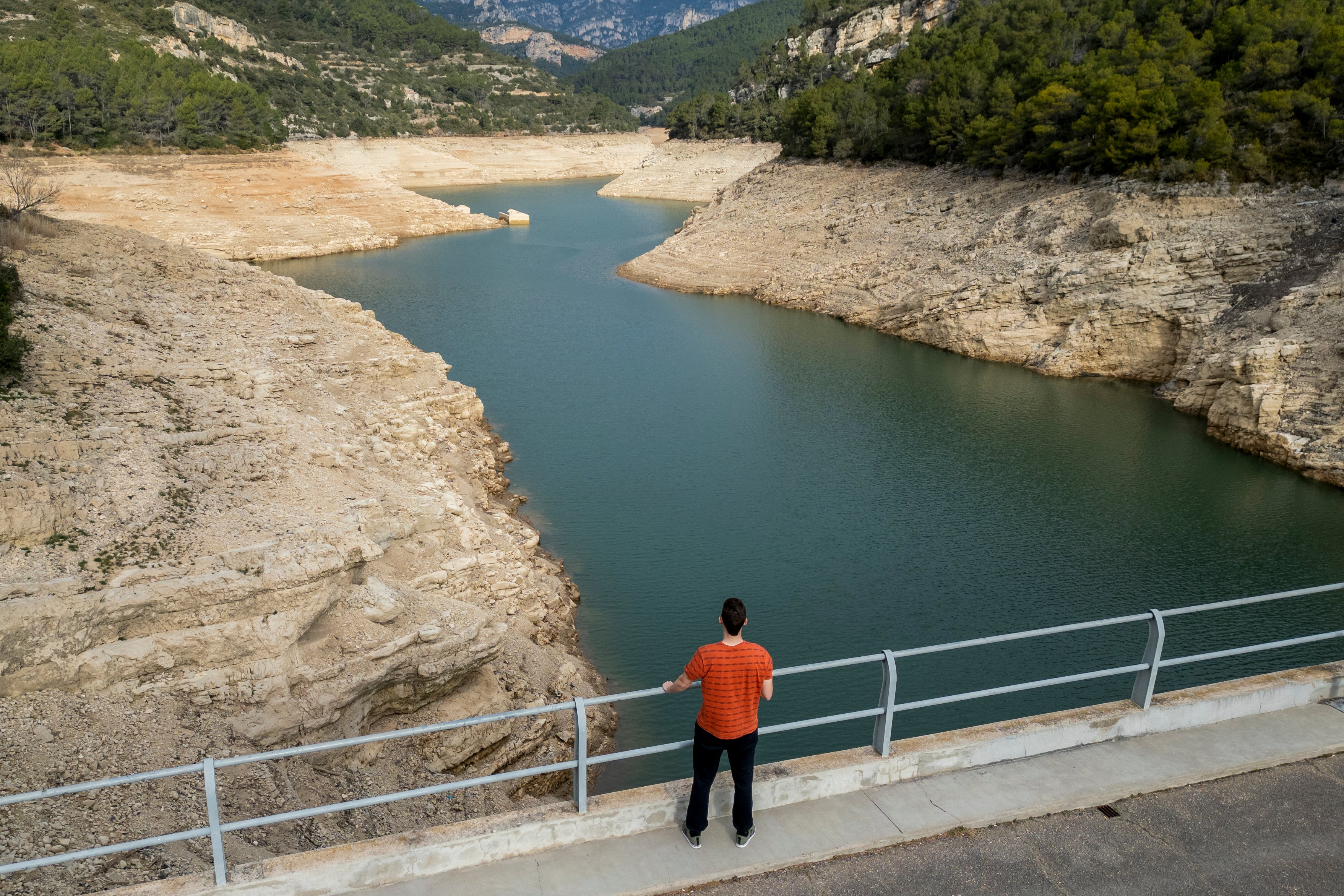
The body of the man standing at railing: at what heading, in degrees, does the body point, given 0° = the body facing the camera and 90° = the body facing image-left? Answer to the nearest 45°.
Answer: approximately 180°

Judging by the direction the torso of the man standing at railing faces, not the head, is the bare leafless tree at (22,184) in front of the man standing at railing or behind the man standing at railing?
in front

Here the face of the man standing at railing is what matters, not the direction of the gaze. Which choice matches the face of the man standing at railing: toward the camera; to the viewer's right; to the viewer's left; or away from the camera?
away from the camera
